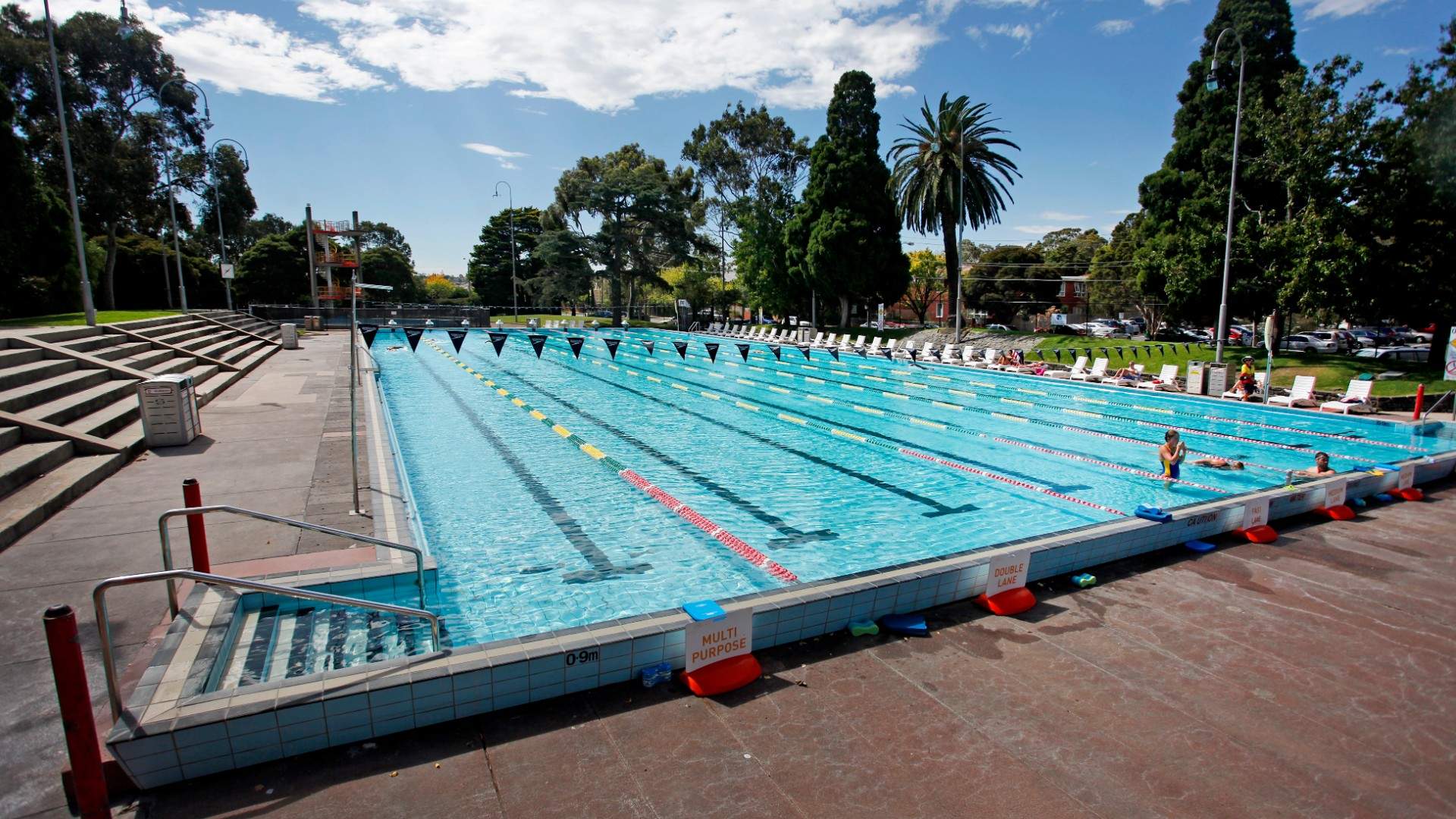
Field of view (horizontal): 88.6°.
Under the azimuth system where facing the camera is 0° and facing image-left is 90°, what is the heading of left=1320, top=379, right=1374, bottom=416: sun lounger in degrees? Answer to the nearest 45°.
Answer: approximately 45°

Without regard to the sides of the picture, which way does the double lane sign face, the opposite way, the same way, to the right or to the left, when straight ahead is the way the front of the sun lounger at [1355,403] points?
to the left

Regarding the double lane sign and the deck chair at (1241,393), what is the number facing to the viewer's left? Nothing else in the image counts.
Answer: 1

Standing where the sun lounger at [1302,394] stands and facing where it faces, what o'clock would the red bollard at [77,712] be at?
The red bollard is roughly at 11 o'clock from the sun lounger.

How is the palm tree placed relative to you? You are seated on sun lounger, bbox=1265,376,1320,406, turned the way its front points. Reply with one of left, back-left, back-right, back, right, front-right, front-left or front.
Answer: right

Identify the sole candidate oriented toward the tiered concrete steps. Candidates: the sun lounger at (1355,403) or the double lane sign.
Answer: the sun lounger

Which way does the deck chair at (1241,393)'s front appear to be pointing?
to the viewer's left

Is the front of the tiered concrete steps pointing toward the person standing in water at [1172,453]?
yes

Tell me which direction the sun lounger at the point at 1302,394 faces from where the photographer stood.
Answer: facing the viewer and to the left of the viewer

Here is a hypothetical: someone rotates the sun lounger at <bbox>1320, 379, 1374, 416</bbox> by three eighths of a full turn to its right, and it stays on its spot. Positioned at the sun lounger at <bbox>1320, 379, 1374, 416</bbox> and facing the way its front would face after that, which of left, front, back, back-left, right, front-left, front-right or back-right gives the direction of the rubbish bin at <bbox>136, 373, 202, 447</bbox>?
back-left

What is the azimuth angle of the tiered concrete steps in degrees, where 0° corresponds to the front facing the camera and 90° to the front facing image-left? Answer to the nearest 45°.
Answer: approximately 315°

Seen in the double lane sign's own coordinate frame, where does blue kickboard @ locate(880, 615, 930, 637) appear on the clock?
The blue kickboard is roughly at 3 o'clock from the double lane sign.

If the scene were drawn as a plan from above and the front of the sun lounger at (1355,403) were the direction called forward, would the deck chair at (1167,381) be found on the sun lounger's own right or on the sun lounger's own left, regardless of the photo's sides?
on the sun lounger's own right

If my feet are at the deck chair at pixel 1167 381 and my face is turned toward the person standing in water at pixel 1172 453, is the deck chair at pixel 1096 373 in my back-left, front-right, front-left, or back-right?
back-right

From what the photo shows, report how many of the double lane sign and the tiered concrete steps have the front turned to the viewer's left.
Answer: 0

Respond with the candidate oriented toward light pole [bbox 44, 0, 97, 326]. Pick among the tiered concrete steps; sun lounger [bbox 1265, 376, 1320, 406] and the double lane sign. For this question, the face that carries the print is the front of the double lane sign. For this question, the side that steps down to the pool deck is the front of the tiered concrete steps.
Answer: the sun lounger

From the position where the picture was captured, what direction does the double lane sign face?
facing the viewer and to the right of the viewer

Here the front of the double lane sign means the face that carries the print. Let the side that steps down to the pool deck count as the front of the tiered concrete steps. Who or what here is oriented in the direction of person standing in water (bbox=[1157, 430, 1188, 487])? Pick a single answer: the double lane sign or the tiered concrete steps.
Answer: the tiered concrete steps

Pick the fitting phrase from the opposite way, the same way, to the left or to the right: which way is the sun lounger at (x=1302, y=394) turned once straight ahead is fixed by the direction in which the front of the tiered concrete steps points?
the opposite way
